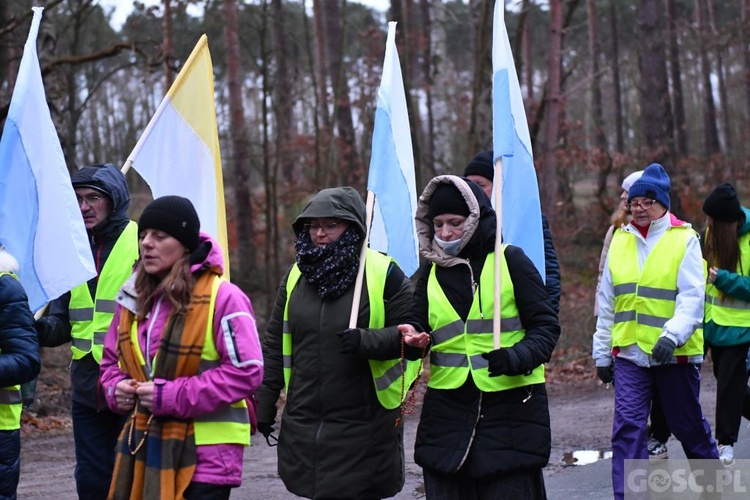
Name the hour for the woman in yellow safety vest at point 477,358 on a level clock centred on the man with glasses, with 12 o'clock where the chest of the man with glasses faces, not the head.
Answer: The woman in yellow safety vest is roughly at 9 o'clock from the man with glasses.

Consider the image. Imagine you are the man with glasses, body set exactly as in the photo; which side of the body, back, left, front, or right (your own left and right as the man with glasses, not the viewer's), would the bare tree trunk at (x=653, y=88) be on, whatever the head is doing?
back

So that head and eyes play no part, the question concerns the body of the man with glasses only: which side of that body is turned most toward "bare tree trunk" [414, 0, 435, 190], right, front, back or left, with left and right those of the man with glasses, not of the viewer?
back

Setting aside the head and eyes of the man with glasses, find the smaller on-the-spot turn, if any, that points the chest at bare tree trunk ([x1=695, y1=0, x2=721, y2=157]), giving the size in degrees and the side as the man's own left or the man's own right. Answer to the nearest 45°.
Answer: approximately 180°

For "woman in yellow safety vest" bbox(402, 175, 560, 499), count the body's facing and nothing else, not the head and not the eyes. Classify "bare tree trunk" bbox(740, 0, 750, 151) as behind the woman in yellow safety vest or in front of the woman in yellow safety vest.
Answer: behind

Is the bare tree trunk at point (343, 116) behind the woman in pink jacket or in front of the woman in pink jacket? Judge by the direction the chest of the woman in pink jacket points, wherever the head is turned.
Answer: behind

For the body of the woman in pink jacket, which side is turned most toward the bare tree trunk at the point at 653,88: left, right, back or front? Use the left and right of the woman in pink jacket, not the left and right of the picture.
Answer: back

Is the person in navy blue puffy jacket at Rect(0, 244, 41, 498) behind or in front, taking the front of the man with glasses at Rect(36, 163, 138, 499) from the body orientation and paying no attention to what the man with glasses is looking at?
in front

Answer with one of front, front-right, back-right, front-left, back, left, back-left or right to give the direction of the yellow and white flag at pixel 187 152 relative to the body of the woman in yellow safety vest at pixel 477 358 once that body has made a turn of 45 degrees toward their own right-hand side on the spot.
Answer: front-right

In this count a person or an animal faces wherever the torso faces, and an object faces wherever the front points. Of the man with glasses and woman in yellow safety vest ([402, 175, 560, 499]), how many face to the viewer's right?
0

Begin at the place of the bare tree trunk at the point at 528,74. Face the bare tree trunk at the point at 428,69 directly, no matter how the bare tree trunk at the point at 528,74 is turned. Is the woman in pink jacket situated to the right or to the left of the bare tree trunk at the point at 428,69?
left

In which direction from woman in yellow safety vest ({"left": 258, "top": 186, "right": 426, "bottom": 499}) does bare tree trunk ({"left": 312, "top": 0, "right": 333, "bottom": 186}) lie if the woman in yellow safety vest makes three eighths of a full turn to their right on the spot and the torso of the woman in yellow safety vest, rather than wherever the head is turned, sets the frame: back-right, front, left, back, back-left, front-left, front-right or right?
front

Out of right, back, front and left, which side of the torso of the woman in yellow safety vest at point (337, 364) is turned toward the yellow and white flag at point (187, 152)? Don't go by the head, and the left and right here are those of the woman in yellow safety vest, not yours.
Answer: right
